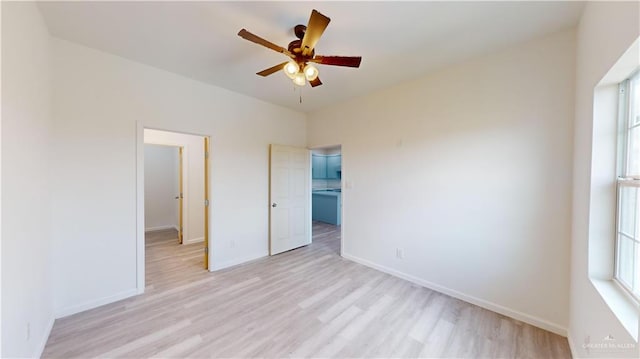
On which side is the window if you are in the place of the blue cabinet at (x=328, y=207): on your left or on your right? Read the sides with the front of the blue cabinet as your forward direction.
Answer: on your left

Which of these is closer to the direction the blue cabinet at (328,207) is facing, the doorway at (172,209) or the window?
the doorway

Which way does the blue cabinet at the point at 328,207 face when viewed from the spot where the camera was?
facing the viewer and to the left of the viewer

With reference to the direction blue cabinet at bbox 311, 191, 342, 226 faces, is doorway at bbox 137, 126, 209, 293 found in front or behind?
in front

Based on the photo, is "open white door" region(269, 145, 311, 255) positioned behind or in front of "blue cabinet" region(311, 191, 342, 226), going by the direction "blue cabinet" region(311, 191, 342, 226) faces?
in front
